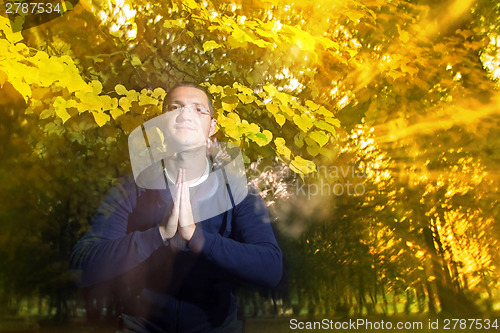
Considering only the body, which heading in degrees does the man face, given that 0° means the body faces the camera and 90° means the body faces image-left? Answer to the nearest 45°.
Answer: approximately 0°

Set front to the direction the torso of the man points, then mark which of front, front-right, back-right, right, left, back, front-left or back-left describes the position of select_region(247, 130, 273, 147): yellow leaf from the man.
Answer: back-left

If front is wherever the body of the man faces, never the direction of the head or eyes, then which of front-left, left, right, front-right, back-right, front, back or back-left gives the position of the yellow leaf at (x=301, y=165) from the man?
back-left

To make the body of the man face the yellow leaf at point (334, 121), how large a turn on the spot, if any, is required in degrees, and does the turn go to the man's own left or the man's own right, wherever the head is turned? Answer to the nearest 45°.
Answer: approximately 135° to the man's own left

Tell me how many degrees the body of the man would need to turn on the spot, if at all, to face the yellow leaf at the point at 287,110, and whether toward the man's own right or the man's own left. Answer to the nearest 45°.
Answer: approximately 135° to the man's own left
